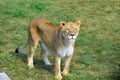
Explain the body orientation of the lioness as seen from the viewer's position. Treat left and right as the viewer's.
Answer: facing the viewer and to the right of the viewer
